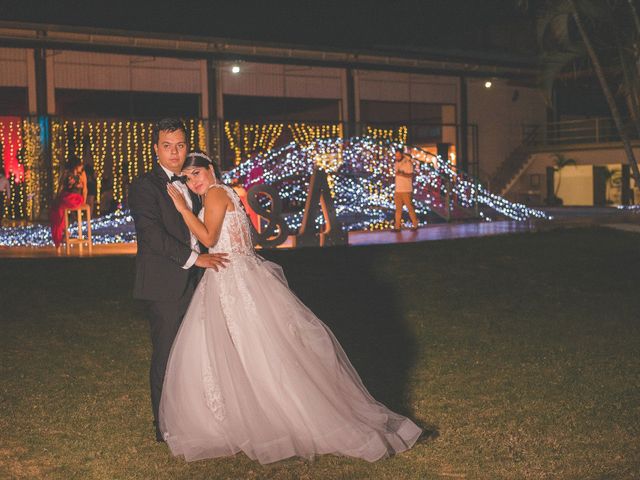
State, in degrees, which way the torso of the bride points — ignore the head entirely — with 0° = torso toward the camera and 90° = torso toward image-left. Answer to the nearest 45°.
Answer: approximately 90°

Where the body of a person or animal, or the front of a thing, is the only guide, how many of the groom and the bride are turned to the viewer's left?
1

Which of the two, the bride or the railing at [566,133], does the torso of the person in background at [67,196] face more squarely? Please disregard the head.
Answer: the bride
